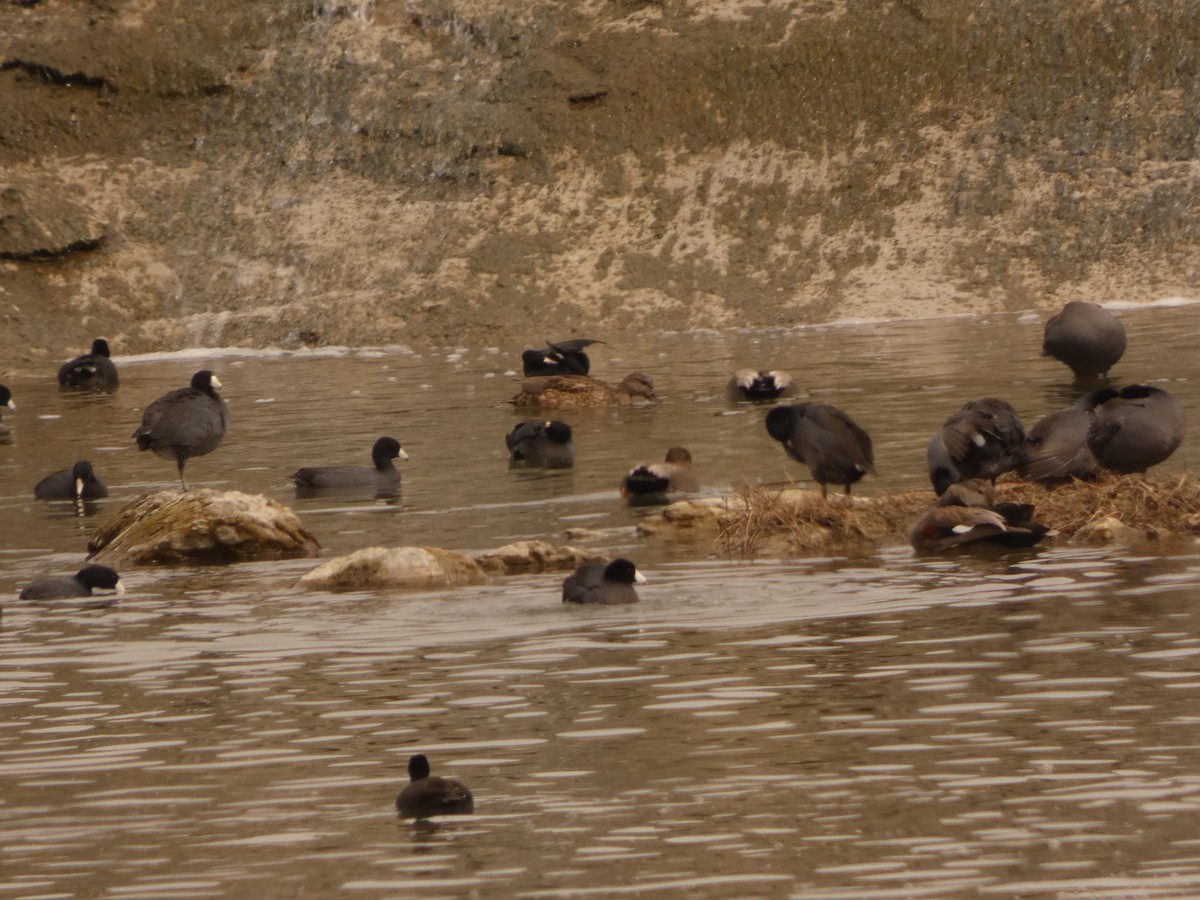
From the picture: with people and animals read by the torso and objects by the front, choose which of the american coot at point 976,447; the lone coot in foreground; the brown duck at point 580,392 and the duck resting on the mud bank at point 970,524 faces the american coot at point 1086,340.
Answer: the brown duck

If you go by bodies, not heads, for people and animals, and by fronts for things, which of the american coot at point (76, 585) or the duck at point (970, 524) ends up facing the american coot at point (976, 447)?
the american coot at point (76, 585)

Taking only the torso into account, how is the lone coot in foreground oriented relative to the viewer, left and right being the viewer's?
facing to the left of the viewer

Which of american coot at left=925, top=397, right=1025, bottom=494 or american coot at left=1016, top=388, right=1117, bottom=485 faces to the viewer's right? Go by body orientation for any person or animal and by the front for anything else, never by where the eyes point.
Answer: american coot at left=1016, top=388, right=1117, bottom=485

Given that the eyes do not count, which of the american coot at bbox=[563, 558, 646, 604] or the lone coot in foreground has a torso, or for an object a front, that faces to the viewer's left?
the lone coot in foreground

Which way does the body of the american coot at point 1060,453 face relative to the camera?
to the viewer's right

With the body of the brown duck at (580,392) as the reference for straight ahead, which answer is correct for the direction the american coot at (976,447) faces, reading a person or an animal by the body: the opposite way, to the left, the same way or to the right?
the opposite way

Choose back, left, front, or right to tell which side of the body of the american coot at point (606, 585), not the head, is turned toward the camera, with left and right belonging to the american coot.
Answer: right

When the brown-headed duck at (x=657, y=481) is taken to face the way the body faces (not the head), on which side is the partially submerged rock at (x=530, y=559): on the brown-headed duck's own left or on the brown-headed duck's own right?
on the brown-headed duck's own right

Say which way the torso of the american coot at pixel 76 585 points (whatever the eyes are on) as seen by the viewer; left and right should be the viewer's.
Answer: facing to the right of the viewer

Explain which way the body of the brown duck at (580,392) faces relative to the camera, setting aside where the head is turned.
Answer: to the viewer's right

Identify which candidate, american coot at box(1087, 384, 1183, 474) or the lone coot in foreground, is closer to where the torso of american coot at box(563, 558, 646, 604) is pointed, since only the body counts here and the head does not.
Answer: the american coot

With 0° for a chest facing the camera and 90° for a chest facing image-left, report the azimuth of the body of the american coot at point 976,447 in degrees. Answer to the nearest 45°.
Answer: approximately 90°
